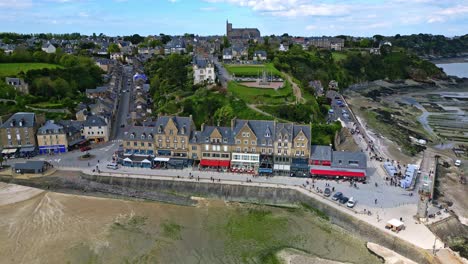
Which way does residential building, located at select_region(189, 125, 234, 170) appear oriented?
toward the camera

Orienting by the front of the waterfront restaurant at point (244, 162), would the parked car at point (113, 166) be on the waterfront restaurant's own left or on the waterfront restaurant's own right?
on the waterfront restaurant's own right

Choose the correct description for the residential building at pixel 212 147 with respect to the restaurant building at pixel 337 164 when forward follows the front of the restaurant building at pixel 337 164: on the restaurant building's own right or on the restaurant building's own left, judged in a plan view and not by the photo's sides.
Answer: on the restaurant building's own right

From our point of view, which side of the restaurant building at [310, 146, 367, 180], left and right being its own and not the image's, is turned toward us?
front

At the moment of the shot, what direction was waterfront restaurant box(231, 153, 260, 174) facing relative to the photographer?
facing the viewer

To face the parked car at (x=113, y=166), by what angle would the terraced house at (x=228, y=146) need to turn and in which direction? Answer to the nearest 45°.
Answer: approximately 90° to its right

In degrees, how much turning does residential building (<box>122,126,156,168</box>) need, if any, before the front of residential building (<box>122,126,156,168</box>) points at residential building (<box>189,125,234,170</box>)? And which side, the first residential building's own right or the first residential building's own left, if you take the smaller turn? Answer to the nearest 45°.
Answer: approximately 45° to the first residential building's own left

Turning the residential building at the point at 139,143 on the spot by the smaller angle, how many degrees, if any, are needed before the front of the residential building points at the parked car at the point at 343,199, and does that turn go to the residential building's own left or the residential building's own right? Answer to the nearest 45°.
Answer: approximately 45° to the residential building's own left

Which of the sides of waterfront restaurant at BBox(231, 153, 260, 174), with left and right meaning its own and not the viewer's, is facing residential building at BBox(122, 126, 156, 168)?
right

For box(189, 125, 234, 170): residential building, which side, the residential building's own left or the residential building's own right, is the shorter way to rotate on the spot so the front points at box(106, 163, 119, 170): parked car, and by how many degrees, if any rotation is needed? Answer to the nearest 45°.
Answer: approximately 90° to the residential building's own right
